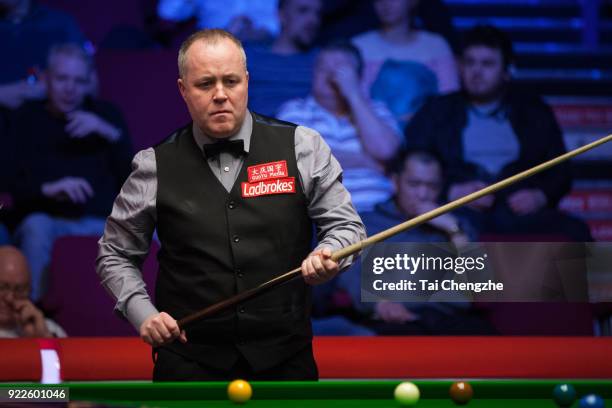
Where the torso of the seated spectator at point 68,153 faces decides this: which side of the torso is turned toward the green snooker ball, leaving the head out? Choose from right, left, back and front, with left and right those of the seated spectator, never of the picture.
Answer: front

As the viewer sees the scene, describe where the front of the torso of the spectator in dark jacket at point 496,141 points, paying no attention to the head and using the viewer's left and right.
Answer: facing the viewer

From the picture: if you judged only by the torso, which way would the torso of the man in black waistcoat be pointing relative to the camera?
toward the camera

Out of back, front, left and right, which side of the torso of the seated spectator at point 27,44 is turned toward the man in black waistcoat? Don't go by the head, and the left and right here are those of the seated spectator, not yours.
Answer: front

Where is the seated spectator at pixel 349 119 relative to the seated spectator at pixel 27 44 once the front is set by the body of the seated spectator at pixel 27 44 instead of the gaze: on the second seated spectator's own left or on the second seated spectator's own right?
on the second seated spectator's own left

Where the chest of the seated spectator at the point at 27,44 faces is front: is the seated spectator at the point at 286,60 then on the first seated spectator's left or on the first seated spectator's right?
on the first seated spectator's left
